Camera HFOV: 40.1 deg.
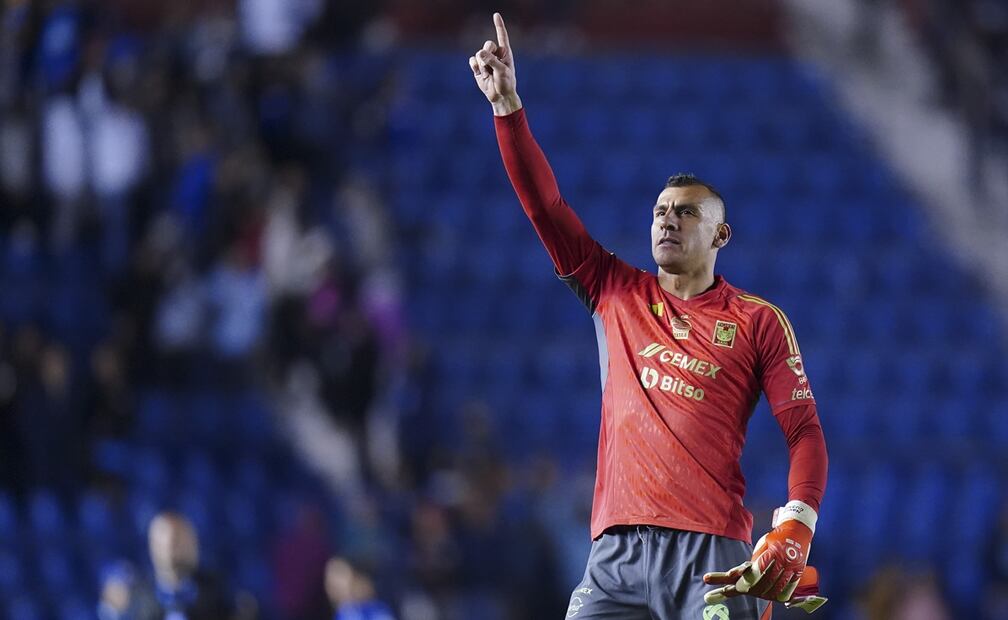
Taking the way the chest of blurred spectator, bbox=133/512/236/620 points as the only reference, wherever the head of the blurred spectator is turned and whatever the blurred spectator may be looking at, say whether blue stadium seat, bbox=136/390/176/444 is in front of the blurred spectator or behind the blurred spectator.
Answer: behind

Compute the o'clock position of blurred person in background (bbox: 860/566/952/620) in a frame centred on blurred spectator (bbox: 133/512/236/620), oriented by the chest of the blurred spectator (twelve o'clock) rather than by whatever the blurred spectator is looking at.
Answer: The blurred person in background is roughly at 8 o'clock from the blurred spectator.

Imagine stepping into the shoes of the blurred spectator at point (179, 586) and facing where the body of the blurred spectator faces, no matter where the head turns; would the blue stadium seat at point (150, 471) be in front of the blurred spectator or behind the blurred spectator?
behind

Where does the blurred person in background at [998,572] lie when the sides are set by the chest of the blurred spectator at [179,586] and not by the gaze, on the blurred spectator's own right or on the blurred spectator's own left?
on the blurred spectator's own left

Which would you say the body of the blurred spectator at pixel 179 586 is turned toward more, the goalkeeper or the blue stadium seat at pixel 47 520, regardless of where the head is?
the goalkeeper

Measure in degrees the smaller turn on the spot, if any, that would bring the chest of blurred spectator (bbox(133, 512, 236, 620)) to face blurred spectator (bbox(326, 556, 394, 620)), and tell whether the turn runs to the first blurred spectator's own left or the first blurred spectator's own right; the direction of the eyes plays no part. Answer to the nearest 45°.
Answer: approximately 135° to the first blurred spectator's own left

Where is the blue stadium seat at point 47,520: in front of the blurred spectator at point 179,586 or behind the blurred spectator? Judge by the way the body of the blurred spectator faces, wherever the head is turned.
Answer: behind

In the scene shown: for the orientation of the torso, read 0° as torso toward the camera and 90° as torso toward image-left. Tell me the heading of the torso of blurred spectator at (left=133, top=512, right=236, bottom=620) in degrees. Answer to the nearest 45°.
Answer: approximately 0°

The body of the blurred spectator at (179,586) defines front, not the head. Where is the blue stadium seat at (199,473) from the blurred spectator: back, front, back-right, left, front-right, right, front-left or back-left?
back

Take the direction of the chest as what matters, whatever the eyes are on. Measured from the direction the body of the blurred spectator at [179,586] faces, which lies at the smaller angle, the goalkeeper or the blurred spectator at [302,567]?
the goalkeeper

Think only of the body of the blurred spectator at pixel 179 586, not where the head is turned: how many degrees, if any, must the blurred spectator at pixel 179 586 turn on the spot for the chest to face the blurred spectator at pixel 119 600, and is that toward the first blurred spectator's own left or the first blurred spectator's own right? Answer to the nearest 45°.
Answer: approximately 135° to the first blurred spectator's own right
